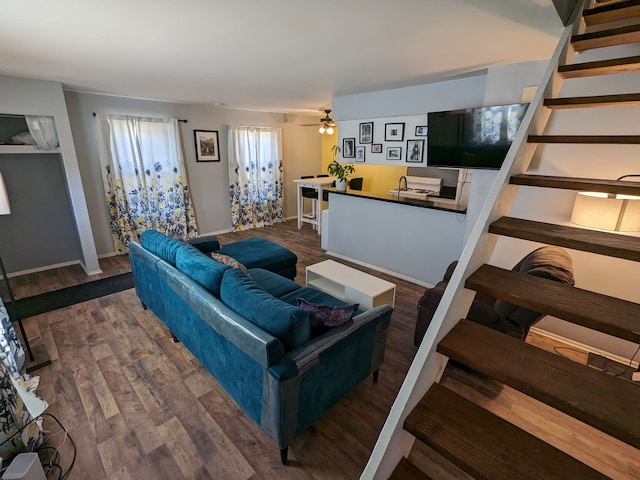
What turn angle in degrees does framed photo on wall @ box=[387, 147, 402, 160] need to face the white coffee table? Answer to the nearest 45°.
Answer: approximately 45° to its left

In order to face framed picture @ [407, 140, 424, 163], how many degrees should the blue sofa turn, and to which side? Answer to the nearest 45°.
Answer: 0° — it already faces it

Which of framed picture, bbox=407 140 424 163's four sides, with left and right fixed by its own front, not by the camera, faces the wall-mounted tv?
left

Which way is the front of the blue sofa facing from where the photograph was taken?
facing away from the viewer and to the right of the viewer

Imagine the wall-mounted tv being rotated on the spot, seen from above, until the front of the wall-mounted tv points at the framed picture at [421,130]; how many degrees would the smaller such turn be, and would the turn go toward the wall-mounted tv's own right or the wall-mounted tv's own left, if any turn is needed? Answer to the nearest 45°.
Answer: approximately 90° to the wall-mounted tv's own right

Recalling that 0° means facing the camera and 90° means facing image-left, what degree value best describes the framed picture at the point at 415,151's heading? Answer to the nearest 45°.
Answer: approximately 45°

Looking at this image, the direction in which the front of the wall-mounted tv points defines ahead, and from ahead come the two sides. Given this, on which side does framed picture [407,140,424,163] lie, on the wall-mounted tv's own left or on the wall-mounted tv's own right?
on the wall-mounted tv's own right

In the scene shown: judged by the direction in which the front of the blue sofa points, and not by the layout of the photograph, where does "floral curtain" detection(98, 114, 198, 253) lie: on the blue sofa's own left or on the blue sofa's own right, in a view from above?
on the blue sofa's own left
